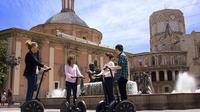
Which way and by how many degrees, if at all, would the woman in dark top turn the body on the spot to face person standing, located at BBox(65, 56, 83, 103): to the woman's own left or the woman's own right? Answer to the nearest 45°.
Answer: approximately 45° to the woman's own left

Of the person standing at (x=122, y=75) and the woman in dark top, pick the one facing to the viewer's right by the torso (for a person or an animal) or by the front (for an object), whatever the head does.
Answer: the woman in dark top

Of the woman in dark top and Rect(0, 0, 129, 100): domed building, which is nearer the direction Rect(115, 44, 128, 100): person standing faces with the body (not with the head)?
the woman in dark top

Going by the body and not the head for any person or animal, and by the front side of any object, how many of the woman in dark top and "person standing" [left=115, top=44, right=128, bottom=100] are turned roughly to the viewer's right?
1

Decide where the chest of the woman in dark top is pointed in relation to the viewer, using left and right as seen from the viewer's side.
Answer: facing to the right of the viewer

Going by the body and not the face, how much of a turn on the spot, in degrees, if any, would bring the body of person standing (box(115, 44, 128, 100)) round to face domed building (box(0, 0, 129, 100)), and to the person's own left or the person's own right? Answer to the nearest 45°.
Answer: approximately 90° to the person's own right

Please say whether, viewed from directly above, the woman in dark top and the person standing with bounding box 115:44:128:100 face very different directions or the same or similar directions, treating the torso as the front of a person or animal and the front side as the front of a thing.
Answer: very different directions

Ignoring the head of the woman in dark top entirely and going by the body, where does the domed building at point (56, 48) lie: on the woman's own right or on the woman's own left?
on the woman's own left

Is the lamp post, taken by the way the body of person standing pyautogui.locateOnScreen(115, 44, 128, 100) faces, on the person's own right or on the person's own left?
on the person's own right

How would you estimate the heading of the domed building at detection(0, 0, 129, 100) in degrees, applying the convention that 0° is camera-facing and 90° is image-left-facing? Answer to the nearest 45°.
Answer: approximately 315°

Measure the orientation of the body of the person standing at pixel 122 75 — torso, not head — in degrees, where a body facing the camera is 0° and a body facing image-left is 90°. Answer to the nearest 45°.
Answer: approximately 90°
